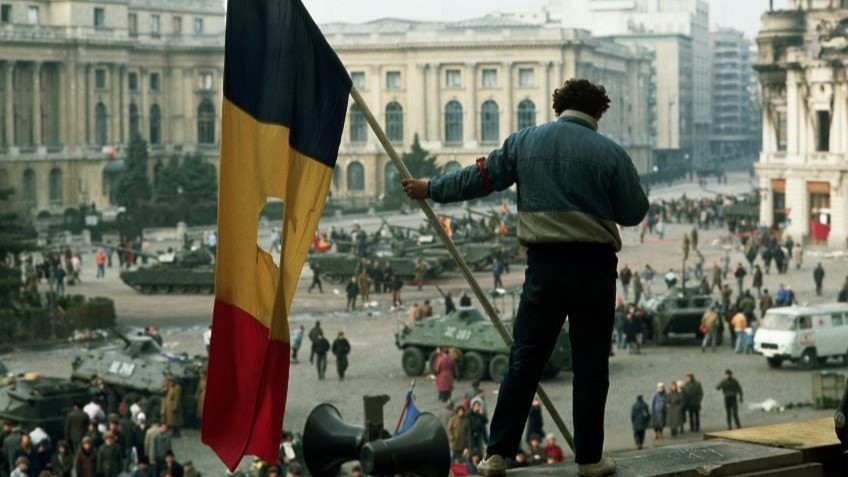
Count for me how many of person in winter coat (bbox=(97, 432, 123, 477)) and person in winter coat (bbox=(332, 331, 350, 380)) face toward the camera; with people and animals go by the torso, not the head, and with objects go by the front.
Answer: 1

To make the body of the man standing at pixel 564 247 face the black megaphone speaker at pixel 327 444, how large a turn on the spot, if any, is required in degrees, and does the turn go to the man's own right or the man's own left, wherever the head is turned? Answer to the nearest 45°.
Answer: approximately 135° to the man's own left

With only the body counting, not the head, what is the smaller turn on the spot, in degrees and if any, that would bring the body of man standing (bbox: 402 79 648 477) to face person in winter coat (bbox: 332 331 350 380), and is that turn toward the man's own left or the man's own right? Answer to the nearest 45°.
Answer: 0° — they already face them

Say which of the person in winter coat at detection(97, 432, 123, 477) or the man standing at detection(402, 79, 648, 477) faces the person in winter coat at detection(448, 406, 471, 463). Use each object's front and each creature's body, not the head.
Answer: the man standing

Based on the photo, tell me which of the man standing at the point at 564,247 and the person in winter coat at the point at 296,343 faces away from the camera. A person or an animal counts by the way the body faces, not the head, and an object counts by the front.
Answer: the man standing

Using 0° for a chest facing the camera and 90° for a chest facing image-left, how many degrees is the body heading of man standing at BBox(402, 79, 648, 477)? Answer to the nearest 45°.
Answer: approximately 180°

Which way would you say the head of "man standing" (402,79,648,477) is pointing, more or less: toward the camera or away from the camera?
away from the camera
